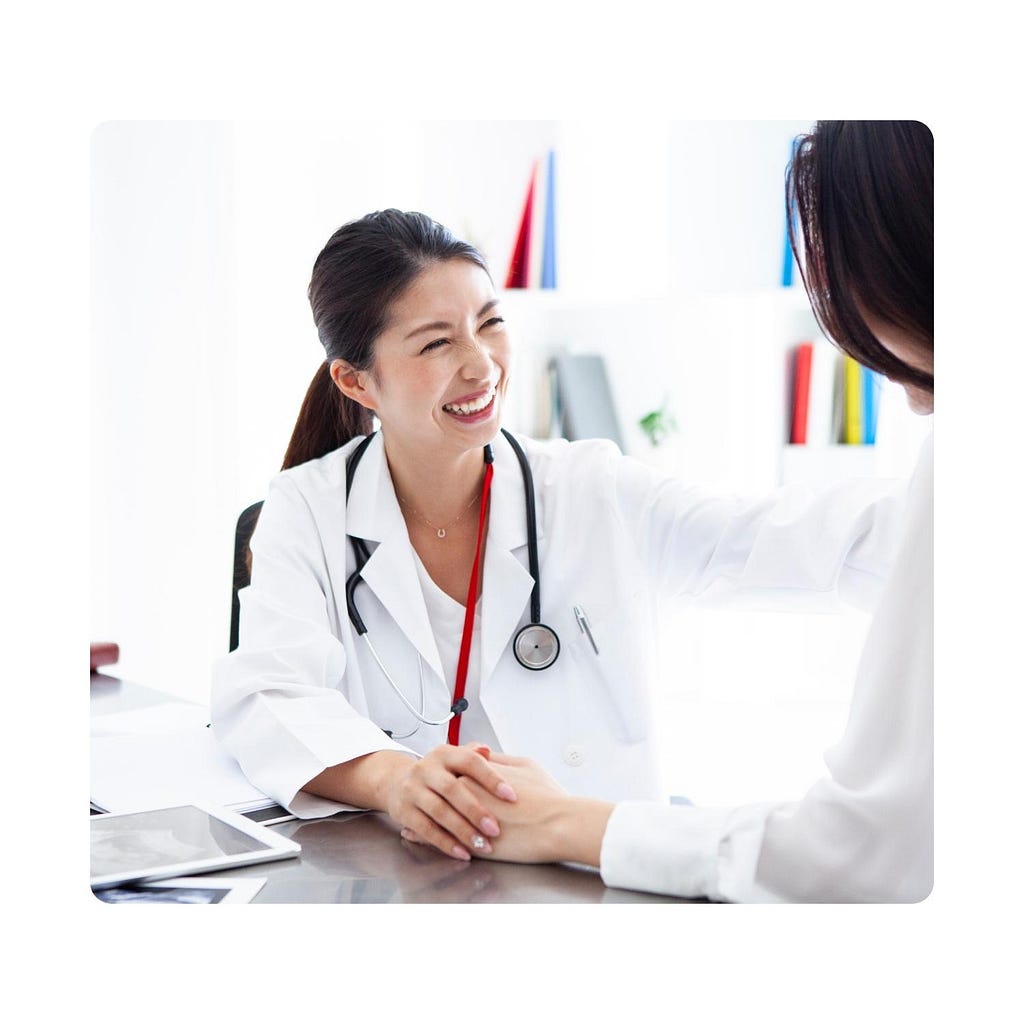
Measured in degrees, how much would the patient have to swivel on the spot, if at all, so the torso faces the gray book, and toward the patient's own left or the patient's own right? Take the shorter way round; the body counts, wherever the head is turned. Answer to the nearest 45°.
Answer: approximately 45° to the patient's own right

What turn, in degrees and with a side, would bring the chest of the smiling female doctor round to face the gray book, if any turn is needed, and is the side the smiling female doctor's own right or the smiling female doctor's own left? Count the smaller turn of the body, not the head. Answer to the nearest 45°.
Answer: approximately 180°

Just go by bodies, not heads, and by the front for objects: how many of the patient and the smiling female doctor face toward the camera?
1

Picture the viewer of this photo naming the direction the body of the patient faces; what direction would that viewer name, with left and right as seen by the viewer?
facing away from the viewer and to the left of the viewer

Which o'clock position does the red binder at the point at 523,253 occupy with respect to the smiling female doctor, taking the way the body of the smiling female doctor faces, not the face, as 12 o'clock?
The red binder is roughly at 6 o'clock from the smiling female doctor.

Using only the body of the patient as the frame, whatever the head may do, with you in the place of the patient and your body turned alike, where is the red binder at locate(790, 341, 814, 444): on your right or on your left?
on your right

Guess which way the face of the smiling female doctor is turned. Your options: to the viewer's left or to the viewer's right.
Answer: to the viewer's right
